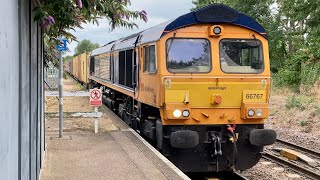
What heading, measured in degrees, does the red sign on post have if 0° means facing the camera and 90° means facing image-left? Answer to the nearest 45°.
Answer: approximately 0°

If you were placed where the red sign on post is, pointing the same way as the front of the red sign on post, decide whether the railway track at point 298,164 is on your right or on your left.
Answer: on your left

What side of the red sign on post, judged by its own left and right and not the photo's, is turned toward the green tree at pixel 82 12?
front
